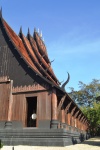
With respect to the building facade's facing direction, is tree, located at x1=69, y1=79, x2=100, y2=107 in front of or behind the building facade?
behind

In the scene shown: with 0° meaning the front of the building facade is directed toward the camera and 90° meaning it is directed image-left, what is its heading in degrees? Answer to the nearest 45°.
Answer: approximately 0°
